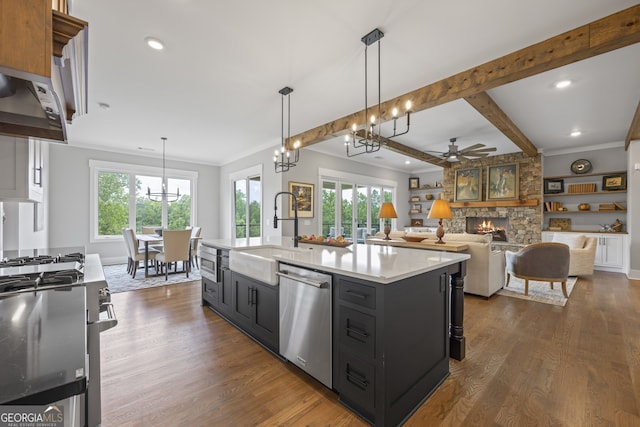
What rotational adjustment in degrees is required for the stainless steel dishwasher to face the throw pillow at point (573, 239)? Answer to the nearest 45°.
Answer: approximately 180°

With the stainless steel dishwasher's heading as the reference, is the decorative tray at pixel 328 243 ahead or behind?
behind

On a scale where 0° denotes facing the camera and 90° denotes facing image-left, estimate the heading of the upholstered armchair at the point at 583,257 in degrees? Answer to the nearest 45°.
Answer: approximately 90°

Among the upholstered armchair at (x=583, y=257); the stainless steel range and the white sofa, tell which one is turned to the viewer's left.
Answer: the upholstered armchair

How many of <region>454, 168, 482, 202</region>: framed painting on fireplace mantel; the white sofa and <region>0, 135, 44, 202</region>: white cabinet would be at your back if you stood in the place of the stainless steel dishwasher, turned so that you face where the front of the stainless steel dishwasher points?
2

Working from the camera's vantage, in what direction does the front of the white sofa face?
facing away from the viewer and to the right of the viewer

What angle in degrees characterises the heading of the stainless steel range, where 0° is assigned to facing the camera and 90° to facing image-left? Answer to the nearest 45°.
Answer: approximately 270°

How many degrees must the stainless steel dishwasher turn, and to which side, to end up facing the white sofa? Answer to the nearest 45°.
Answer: approximately 180°

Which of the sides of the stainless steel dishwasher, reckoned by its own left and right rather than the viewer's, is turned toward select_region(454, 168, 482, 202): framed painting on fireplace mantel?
back
